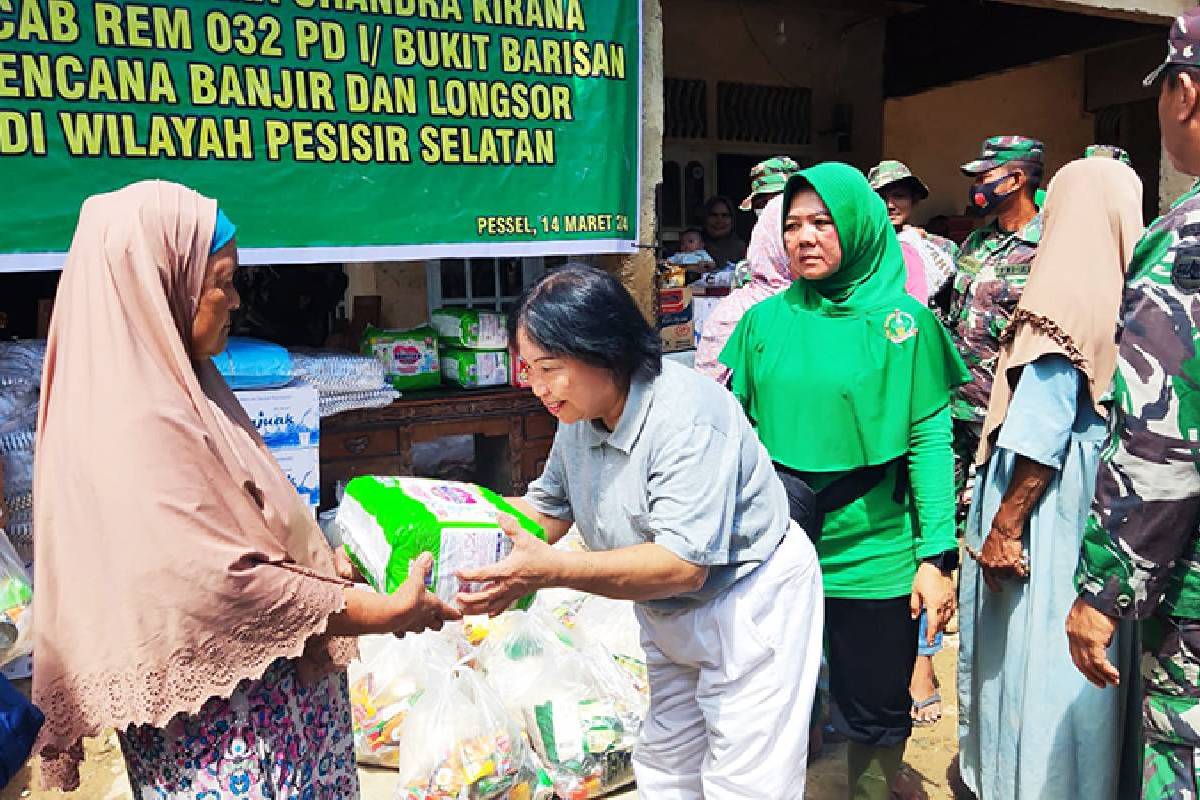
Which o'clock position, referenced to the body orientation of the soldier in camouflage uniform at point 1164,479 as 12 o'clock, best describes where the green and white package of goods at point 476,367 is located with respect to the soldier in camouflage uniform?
The green and white package of goods is roughly at 1 o'clock from the soldier in camouflage uniform.

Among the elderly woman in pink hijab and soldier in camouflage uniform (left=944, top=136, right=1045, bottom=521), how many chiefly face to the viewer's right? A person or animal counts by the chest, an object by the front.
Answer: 1

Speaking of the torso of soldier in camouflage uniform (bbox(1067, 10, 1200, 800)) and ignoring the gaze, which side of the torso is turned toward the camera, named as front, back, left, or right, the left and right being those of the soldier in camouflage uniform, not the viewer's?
left

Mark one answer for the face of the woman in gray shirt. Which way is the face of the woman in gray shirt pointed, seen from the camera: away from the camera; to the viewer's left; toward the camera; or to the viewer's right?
to the viewer's left

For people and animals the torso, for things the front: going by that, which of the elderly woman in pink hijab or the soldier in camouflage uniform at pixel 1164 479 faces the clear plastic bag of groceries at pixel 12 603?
the soldier in camouflage uniform

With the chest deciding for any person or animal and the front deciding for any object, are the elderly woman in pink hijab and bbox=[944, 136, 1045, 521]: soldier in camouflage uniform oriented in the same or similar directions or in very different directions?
very different directions

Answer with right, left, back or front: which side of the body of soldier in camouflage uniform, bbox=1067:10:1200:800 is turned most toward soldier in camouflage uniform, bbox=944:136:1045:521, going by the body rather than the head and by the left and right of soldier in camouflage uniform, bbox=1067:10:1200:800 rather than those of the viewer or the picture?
right

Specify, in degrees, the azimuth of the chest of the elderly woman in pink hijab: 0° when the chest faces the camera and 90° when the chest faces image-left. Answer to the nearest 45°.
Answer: approximately 270°

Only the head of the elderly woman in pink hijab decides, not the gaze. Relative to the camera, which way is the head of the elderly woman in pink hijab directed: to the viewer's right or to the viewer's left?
to the viewer's right

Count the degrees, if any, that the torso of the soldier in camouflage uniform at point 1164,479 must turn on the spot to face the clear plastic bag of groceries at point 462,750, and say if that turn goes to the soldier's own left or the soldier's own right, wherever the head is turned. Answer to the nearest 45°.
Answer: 0° — they already face it
